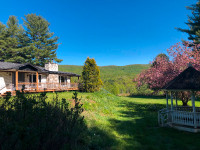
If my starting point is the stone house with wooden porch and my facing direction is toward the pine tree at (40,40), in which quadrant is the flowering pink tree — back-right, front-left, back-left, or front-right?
back-right

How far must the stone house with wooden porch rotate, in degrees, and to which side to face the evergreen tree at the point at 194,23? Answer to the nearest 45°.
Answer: approximately 45° to its left

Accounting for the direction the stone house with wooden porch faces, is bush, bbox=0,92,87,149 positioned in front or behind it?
in front

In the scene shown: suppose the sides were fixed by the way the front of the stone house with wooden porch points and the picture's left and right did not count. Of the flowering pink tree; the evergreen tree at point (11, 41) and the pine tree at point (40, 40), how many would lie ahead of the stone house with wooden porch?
1

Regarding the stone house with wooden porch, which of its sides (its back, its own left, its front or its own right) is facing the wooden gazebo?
front

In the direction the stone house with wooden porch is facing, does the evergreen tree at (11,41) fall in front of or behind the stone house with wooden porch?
behind

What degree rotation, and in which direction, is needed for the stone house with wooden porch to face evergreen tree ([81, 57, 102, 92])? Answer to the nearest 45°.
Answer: approximately 45° to its left

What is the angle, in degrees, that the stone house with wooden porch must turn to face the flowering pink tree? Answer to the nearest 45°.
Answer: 0° — it already faces it

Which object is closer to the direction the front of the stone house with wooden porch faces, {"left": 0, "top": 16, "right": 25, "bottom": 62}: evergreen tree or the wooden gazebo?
the wooden gazebo

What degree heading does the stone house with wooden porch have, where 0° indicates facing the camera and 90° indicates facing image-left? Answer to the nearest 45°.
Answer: approximately 315°

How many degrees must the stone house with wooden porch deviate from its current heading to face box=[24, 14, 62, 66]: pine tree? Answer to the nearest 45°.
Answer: approximately 135° to its left

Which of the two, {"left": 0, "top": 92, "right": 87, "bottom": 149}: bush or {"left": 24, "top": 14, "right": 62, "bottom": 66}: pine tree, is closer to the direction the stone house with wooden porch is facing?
the bush
